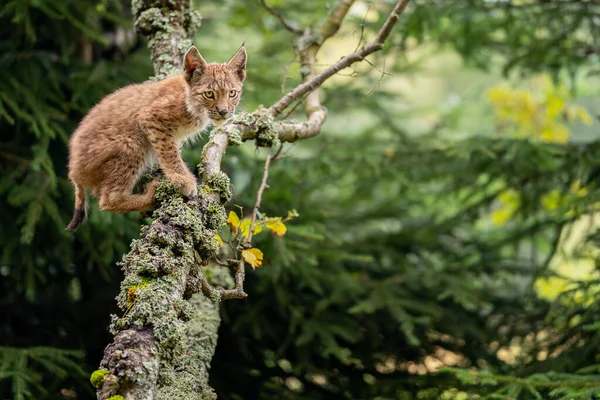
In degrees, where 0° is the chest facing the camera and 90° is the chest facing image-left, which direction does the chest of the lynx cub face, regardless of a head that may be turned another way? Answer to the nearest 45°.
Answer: approximately 270°

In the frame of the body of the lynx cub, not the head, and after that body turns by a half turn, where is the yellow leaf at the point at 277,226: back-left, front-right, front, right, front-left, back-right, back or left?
back
